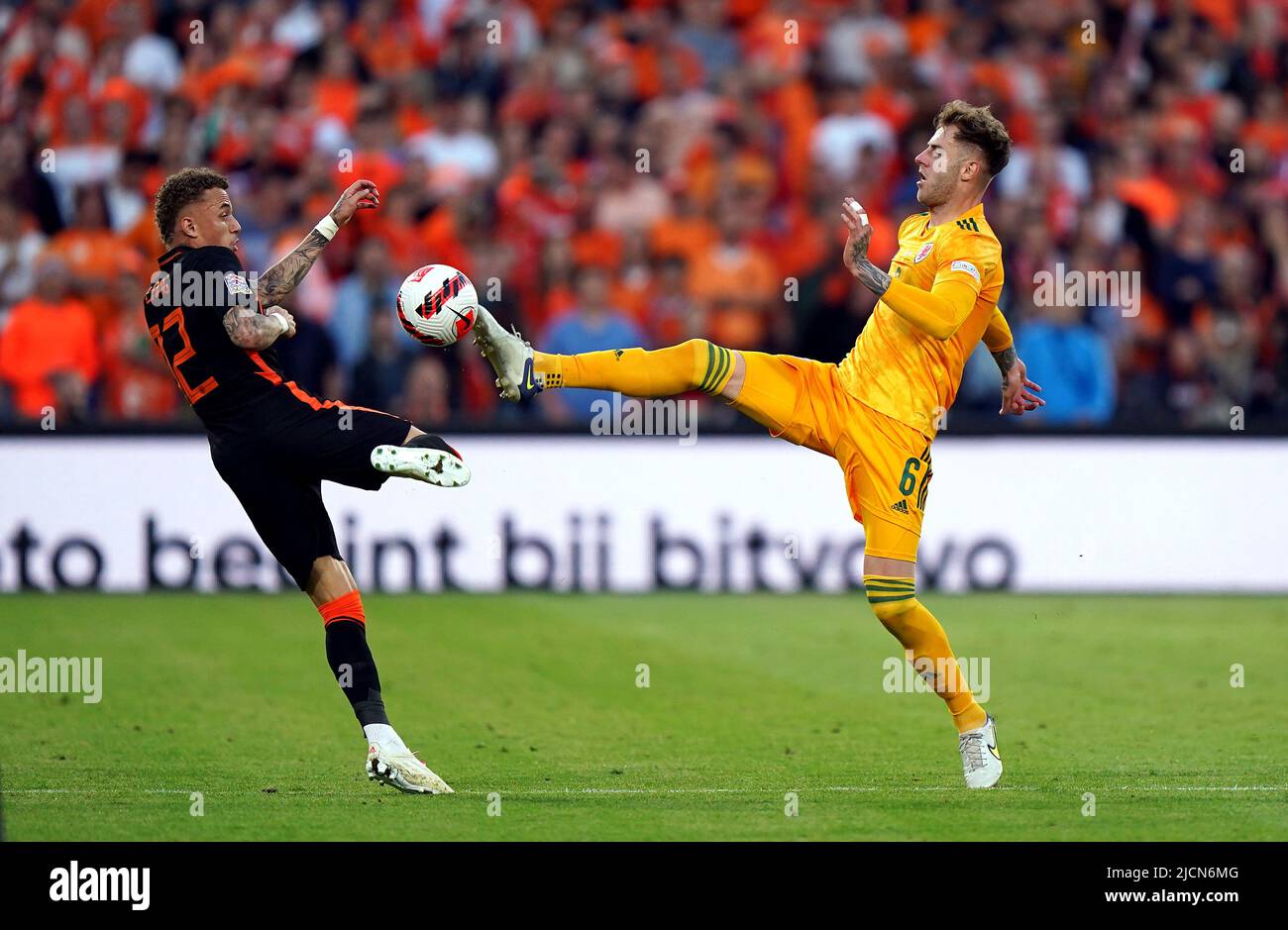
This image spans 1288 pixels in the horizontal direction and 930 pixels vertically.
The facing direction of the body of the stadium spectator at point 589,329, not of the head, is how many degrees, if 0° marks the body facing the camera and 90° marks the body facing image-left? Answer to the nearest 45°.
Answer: approximately 0°

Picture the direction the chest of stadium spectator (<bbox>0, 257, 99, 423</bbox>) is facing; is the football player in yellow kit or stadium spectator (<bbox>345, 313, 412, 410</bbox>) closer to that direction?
the football player in yellow kit

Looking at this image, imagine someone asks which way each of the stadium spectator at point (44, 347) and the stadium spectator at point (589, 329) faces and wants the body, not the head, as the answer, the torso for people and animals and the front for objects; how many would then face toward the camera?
2

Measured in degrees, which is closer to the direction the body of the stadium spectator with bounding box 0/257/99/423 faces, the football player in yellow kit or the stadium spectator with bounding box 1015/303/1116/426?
the football player in yellow kit

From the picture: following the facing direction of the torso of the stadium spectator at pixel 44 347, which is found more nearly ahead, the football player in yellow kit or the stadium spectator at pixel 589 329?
the football player in yellow kit

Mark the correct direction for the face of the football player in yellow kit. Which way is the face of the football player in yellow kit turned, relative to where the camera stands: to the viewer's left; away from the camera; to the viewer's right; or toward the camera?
to the viewer's left

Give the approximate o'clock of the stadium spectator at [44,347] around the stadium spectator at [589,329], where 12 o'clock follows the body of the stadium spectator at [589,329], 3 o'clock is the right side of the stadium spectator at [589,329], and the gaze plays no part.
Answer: the stadium spectator at [44,347] is roughly at 3 o'clock from the stadium spectator at [589,329].

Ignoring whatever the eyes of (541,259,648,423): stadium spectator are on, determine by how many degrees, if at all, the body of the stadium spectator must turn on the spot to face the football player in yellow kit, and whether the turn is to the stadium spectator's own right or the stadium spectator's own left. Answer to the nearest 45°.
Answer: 0° — they already face them

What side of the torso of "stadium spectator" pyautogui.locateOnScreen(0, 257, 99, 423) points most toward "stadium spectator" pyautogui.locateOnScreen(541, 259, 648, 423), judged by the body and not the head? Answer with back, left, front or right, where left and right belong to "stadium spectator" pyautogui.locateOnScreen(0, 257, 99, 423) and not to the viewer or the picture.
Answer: left

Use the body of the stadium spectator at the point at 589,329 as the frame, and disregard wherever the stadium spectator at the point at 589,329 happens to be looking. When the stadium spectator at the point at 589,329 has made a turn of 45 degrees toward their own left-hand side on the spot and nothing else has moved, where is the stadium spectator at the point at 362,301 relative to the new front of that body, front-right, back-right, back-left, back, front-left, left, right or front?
back-right

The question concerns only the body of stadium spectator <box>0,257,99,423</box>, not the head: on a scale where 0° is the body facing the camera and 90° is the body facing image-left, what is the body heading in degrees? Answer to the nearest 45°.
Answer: approximately 0°
